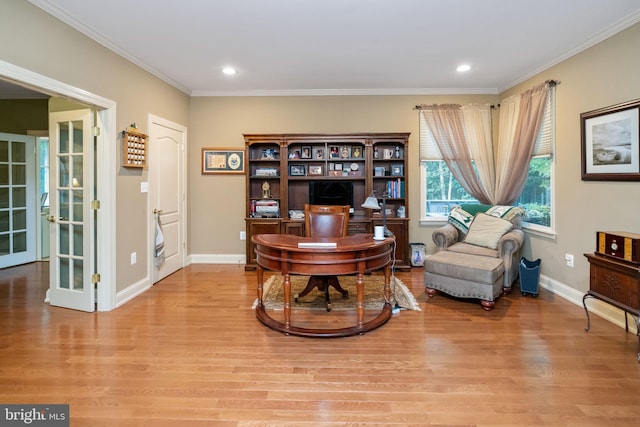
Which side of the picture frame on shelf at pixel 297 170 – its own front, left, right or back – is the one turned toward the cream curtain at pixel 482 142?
left

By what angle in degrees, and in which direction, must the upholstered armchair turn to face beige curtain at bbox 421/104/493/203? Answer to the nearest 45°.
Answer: approximately 135° to its right

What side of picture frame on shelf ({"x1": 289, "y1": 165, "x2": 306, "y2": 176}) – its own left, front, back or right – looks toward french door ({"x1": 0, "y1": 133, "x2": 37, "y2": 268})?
right

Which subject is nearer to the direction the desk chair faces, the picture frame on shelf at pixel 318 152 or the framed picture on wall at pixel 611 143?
the framed picture on wall

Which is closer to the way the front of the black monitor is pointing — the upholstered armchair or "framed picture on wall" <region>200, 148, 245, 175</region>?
the upholstered armchair
